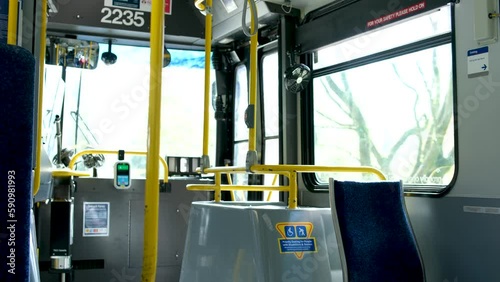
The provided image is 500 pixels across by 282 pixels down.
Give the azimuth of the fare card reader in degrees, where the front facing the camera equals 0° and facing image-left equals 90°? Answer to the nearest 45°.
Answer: approximately 0°

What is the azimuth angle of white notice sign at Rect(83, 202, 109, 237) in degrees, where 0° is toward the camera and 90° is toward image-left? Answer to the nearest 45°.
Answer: approximately 0°

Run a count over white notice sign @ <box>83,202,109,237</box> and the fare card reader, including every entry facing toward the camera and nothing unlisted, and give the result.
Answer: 2

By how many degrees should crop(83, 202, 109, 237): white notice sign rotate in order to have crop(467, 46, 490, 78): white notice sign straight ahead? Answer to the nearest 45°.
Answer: approximately 45° to its left
